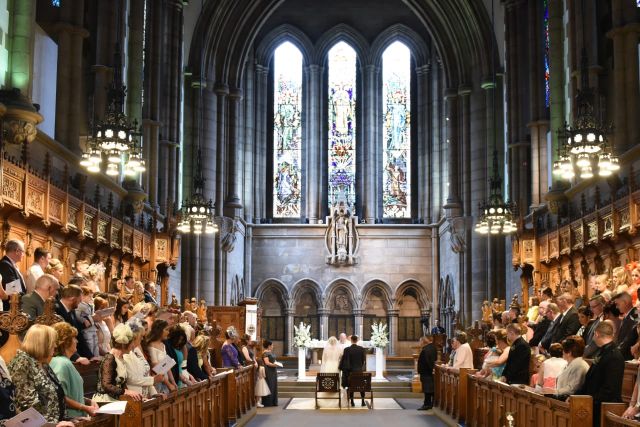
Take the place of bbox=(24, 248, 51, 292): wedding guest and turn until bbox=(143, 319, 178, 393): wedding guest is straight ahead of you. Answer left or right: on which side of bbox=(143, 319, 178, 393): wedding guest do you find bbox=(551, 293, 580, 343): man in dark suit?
left

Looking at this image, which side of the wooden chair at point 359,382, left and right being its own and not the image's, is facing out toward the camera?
back

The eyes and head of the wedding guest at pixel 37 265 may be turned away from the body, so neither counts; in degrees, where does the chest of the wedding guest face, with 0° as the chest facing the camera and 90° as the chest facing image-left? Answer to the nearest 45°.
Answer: approximately 270°

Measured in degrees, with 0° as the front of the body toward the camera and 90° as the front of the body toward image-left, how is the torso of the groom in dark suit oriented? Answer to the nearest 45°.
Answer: approximately 180°

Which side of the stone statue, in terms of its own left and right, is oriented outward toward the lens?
front

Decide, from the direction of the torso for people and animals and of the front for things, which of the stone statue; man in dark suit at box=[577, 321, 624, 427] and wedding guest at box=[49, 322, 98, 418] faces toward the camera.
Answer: the stone statue

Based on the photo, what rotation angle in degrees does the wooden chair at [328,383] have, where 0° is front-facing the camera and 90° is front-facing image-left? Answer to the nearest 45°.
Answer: approximately 180°

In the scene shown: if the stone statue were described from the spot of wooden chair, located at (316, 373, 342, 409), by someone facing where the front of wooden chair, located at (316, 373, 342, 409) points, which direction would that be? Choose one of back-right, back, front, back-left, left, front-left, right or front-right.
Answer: front

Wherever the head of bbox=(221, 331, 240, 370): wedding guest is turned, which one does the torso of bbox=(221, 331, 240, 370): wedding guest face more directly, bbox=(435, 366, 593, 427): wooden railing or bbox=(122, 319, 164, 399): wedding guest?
the wooden railing

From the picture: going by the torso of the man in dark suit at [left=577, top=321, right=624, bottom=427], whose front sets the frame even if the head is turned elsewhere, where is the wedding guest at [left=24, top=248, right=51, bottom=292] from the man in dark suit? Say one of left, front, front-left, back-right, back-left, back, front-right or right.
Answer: front

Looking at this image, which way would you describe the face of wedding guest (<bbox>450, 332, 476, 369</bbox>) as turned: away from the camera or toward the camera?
away from the camera

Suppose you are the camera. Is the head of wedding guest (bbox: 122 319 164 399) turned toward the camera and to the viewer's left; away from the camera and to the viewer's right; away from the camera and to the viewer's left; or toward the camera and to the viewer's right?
away from the camera and to the viewer's right

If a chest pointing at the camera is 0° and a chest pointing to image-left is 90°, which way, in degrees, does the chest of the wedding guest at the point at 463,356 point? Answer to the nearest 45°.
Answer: approximately 90°

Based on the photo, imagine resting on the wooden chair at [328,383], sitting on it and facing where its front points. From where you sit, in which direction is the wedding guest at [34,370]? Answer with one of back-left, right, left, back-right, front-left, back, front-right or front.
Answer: back

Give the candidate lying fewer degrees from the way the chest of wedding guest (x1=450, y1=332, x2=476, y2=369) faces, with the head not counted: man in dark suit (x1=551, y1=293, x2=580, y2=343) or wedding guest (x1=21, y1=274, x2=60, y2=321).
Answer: the wedding guest

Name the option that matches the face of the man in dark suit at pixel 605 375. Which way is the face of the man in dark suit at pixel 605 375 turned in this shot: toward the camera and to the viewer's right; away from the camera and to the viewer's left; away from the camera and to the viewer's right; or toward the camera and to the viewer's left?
away from the camera and to the viewer's left

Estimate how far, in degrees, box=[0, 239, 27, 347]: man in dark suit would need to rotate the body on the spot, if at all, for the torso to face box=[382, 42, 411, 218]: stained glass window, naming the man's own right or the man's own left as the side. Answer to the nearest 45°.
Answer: approximately 45° to the man's own left

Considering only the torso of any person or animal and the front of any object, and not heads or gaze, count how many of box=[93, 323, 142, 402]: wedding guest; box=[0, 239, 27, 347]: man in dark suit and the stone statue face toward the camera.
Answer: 1

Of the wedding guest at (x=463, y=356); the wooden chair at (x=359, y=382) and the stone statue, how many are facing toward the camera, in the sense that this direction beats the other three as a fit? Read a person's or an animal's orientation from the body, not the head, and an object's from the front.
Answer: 1
